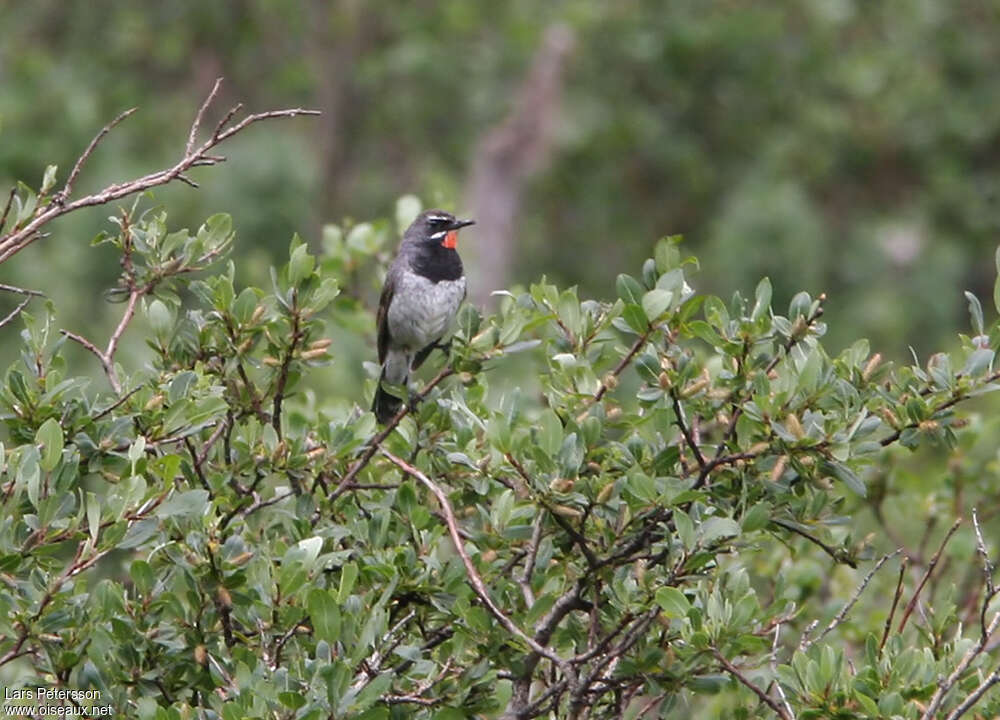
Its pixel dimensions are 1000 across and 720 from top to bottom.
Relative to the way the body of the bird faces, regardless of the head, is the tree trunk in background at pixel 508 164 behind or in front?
behind

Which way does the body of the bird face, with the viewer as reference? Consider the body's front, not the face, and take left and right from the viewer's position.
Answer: facing the viewer and to the right of the viewer
